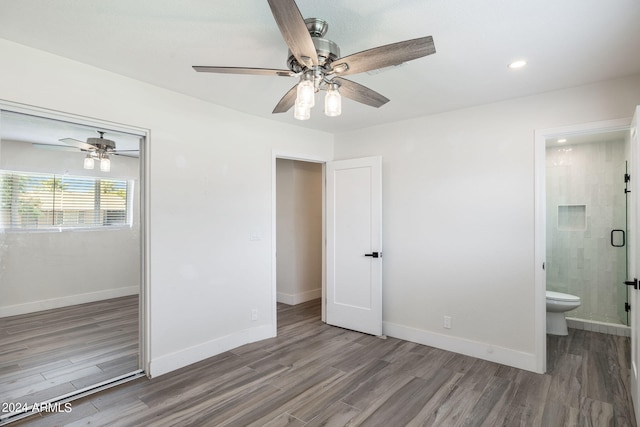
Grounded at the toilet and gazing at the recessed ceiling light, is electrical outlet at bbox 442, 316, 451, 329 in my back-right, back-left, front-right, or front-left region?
front-right

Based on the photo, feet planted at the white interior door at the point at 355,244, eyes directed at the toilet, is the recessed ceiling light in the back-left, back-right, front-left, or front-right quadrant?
front-right

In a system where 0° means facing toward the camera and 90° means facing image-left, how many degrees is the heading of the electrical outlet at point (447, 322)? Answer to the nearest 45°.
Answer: approximately 45°

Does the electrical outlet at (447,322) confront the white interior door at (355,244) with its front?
no
